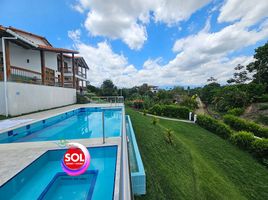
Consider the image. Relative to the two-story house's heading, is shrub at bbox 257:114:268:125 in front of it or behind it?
in front

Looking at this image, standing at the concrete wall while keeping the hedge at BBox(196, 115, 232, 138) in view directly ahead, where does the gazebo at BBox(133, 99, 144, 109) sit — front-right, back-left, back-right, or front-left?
front-left

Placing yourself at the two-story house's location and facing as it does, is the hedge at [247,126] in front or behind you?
in front

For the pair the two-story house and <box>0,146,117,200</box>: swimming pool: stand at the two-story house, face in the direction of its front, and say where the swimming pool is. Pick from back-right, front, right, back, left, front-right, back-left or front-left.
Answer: front-right

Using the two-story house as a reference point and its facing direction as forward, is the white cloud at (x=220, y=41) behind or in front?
in front

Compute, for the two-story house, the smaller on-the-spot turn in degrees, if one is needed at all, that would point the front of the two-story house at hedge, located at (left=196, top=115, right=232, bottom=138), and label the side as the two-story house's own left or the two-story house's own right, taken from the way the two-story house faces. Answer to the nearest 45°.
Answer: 0° — it already faces it

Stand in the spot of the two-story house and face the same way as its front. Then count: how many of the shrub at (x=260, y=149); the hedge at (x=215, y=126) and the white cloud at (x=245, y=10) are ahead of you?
3

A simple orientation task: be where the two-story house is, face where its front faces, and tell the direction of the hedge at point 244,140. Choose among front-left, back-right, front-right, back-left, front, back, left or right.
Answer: front

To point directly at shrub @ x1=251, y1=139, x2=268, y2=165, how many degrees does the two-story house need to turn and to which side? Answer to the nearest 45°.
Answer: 0° — it already faces it
